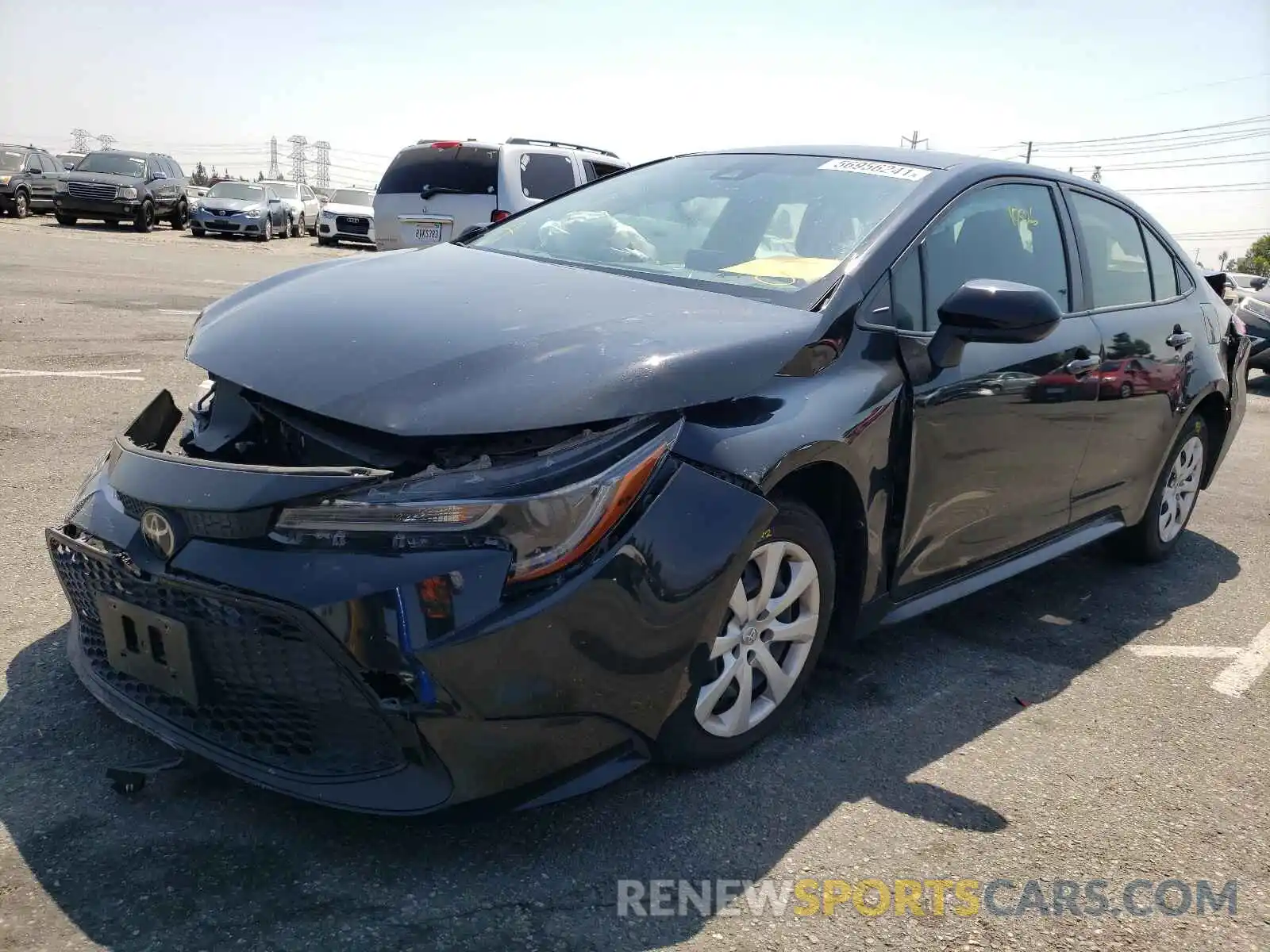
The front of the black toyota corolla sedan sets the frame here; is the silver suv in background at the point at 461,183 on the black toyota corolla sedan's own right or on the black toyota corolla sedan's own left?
on the black toyota corolla sedan's own right

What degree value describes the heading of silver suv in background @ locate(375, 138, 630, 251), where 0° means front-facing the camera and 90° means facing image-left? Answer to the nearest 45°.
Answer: approximately 225°

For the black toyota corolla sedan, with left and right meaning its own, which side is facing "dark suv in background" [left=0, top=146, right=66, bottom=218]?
right

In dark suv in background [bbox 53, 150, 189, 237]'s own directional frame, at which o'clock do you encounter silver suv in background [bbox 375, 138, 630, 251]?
The silver suv in background is roughly at 10 o'clock from the dark suv in background.

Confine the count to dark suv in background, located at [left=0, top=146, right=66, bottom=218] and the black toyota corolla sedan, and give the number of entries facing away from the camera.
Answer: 0

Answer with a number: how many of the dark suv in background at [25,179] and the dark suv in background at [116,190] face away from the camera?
0

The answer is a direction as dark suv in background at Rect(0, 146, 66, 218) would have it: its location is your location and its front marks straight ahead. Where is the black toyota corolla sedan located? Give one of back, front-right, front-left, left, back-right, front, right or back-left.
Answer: front-left

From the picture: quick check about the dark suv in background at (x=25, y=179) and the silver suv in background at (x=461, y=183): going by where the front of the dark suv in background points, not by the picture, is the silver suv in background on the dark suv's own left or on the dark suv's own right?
on the dark suv's own left

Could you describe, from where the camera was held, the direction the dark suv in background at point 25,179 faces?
facing the viewer and to the left of the viewer

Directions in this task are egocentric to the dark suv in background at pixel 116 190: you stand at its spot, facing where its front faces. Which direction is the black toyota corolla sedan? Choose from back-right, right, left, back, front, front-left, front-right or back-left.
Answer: front-left

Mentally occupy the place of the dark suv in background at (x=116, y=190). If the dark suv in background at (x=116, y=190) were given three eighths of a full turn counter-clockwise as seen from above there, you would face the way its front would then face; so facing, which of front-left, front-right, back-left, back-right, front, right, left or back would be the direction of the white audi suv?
front

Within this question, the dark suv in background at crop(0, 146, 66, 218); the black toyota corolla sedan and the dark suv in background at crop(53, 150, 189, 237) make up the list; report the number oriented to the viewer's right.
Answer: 0

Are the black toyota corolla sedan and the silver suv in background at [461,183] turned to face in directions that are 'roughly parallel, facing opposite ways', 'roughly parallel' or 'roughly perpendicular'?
roughly parallel, facing opposite ways

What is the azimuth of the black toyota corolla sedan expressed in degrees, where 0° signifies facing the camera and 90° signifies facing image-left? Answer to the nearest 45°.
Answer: approximately 45°

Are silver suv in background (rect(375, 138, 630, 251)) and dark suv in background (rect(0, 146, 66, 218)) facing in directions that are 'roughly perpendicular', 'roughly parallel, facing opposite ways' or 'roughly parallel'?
roughly parallel, facing opposite ways

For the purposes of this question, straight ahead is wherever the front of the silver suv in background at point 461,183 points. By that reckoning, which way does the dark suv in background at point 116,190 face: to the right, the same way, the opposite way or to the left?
the opposite way

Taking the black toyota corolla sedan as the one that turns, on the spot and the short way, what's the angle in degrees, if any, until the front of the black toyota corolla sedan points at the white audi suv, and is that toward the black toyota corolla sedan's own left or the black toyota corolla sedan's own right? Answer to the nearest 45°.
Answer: approximately 135° to the black toyota corolla sedan's own right
